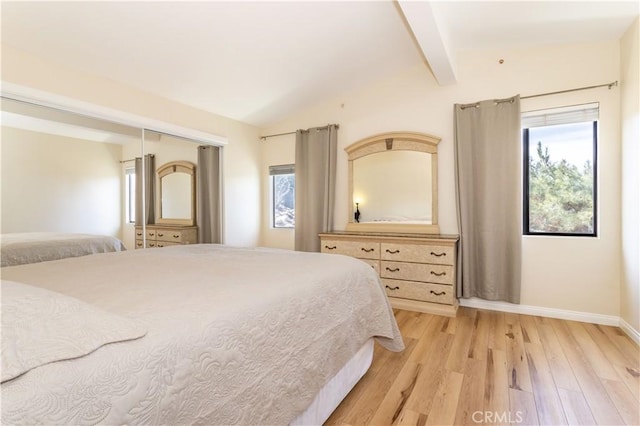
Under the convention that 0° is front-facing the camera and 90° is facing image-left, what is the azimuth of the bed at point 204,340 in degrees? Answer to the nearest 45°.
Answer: approximately 225°

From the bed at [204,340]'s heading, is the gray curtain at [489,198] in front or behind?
in front

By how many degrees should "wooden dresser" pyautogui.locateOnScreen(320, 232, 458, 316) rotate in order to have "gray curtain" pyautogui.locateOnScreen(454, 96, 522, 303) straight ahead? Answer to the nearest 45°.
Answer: approximately 135° to its left

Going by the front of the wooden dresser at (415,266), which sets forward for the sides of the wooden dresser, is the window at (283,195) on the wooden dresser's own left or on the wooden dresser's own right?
on the wooden dresser's own right

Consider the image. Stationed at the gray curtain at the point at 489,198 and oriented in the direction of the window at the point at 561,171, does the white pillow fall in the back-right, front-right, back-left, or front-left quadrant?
back-right

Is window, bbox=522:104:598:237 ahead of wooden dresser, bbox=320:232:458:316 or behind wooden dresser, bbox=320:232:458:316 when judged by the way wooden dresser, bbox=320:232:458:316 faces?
behind
